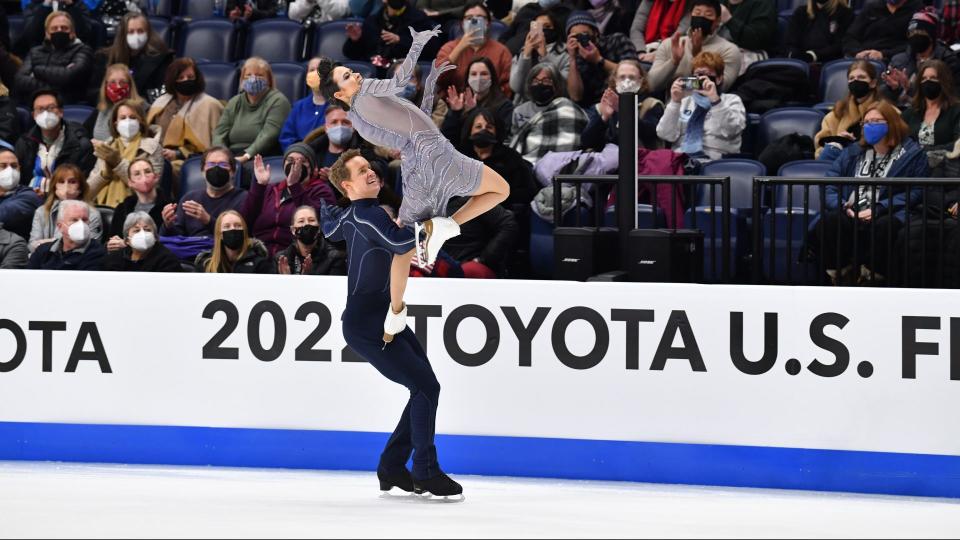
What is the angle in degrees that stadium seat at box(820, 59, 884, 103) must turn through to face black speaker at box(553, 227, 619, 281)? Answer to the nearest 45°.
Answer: approximately 45° to its right

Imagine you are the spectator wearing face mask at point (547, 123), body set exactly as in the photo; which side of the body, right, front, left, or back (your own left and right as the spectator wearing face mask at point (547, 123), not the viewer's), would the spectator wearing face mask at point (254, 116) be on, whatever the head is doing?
right

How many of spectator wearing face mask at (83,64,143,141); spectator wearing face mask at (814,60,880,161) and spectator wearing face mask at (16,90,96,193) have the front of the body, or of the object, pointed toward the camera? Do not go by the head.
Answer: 3

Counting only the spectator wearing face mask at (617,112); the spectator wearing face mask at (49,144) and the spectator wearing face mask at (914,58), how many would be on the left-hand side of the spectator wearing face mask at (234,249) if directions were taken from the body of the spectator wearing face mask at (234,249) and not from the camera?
2

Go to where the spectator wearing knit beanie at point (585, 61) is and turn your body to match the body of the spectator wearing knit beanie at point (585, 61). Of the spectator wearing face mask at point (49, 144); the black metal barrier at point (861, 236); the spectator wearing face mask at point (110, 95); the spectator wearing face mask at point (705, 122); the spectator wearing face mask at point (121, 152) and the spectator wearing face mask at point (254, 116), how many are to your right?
4

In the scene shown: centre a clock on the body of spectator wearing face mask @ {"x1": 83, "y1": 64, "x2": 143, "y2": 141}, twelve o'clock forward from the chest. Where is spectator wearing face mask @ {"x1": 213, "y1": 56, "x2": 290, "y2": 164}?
spectator wearing face mask @ {"x1": 213, "y1": 56, "x2": 290, "y2": 164} is roughly at 10 o'clock from spectator wearing face mask @ {"x1": 83, "y1": 64, "x2": 143, "y2": 141}.

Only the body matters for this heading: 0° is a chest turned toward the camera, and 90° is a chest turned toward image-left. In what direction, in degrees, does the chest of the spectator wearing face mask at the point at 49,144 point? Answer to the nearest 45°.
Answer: approximately 0°

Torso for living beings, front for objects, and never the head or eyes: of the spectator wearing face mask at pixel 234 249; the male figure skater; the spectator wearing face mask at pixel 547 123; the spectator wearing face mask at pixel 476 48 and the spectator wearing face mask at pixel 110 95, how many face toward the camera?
4

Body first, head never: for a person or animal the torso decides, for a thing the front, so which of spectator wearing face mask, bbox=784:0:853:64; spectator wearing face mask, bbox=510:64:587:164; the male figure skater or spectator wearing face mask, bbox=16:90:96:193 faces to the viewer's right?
the male figure skater

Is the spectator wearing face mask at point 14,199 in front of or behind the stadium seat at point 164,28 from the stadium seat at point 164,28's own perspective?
in front

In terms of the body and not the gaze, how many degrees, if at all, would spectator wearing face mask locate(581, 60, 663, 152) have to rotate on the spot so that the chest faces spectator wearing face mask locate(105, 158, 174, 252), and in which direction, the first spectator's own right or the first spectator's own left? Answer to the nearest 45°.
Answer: approximately 90° to the first spectator's own right
